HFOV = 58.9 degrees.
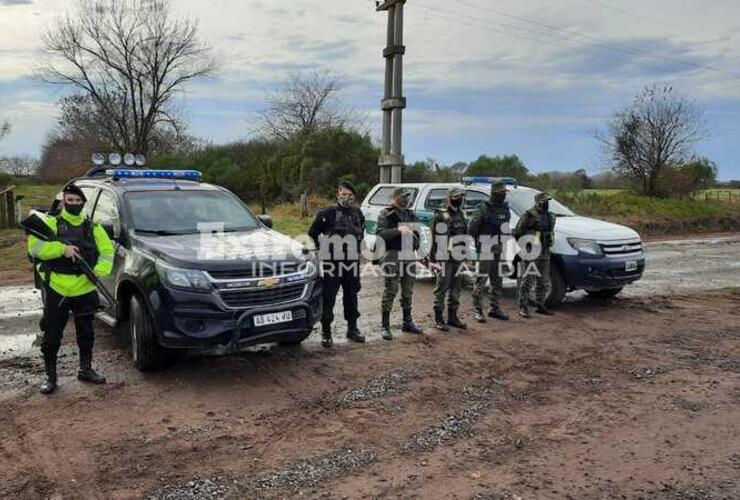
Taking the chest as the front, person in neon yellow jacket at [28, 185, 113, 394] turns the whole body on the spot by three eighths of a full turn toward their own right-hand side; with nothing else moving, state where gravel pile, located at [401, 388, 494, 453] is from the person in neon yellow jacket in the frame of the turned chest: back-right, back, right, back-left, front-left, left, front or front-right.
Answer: back

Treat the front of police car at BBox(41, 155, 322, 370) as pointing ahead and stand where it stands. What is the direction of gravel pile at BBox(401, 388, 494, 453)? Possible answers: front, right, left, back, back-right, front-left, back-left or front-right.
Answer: front

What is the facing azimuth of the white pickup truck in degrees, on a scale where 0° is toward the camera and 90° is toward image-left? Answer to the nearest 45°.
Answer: approximately 315°

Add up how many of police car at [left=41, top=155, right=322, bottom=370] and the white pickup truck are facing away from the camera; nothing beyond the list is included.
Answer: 0

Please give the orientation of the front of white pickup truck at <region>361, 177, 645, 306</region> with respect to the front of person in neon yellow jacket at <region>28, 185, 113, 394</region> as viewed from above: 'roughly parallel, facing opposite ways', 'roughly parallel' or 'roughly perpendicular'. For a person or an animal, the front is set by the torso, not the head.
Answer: roughly parallel

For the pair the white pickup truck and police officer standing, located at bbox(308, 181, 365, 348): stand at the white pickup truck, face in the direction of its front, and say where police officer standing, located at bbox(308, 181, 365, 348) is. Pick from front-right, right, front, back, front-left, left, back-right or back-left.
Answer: right

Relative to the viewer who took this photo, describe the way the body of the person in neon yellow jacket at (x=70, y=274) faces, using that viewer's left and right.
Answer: facing the viewer

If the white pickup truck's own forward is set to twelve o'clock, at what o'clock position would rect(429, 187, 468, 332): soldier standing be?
The soldier standing is roughly at 3 o'clock from the white pickup truck.

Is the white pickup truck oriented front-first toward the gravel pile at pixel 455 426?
no

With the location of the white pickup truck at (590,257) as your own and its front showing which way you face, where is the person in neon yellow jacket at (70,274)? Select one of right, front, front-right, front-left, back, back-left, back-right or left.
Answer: right

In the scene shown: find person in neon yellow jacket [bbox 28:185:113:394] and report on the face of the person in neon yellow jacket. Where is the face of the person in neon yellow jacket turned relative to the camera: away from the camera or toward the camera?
toward the camera

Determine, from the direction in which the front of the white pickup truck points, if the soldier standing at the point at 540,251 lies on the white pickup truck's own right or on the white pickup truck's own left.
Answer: on the white pickup truck's own right

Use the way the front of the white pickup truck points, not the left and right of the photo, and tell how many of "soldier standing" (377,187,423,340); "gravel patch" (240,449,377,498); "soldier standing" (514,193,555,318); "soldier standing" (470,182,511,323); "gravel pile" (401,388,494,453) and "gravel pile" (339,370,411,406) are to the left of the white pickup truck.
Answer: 0

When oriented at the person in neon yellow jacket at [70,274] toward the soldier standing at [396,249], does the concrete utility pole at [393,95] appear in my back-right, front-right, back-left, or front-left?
front-left

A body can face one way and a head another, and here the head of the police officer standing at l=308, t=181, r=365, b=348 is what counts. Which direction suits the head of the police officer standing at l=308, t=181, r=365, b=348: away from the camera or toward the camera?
toward the camera

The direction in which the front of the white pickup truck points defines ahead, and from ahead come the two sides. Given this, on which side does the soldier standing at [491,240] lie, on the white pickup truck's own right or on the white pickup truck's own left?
on the white pickup truck's own right

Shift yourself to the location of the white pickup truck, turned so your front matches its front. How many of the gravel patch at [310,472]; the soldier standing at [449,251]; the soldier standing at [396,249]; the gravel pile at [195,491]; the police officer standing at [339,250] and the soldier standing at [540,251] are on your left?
0

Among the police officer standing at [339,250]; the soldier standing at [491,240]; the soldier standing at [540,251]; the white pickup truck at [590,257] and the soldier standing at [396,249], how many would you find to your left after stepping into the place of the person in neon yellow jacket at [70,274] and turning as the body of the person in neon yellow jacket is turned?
5
